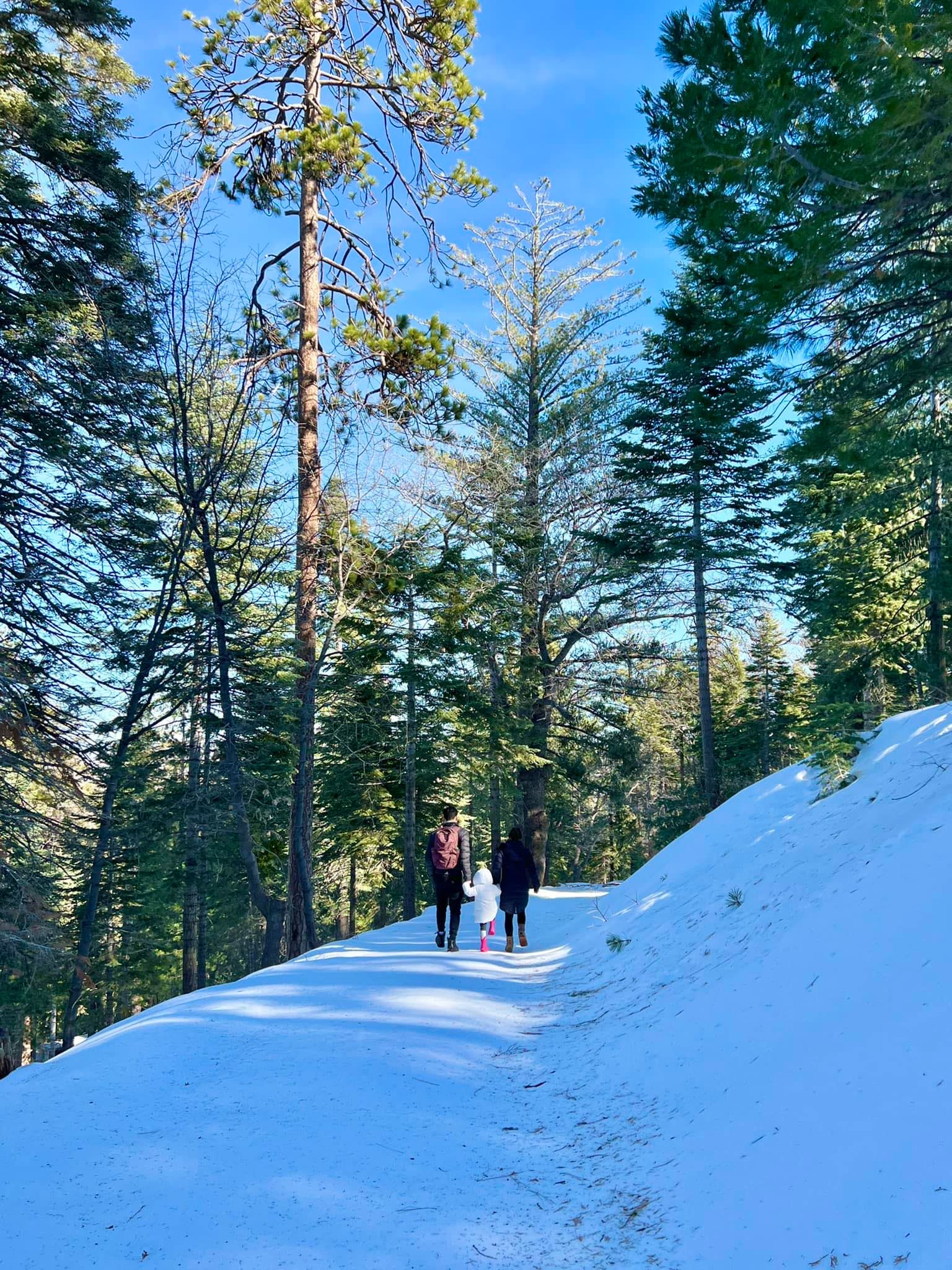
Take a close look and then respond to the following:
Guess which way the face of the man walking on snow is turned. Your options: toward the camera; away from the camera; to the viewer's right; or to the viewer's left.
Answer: away from the camera

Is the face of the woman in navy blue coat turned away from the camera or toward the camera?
away from the camera

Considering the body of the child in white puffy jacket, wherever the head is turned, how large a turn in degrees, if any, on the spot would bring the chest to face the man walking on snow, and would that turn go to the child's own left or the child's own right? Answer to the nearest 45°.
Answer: approximately 135° to the child's own left

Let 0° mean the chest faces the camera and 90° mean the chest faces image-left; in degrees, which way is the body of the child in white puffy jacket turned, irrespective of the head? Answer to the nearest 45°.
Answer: approximately 180°

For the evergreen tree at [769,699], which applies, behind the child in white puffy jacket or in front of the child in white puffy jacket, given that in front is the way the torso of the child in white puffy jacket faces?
in front

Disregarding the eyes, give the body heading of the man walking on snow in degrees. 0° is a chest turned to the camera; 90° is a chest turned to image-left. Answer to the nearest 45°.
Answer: approximately 180°

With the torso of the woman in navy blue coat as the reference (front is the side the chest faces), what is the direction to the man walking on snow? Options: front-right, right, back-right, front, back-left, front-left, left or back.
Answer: back-left

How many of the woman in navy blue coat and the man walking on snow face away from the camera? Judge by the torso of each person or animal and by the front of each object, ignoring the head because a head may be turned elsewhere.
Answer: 2

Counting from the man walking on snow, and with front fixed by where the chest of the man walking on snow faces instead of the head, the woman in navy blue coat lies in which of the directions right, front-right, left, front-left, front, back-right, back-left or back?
front-right

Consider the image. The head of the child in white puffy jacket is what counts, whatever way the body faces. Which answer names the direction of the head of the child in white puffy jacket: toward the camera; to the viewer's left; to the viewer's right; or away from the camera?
away from the camera

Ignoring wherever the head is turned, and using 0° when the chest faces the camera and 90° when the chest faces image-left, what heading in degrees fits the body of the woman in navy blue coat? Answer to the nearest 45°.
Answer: approximately 180°
